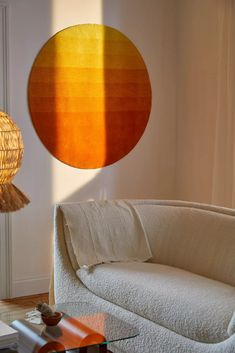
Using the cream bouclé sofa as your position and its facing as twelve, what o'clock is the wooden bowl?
The wooden bowl is roughly at 12 o'clock from the cream bouclé sofa.

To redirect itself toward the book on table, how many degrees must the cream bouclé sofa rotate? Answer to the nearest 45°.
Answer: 0° — it already faces it
